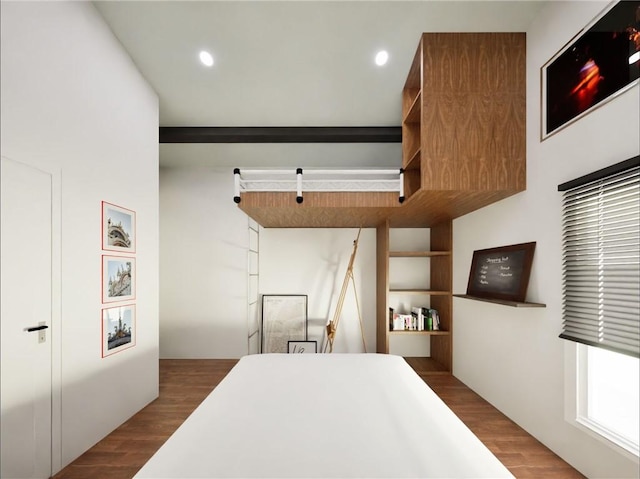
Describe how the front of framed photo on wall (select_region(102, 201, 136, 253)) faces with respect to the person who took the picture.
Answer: facing the viewer and to the right of the viewer

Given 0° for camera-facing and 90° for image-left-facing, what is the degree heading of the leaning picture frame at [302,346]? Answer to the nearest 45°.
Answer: approximately 0°

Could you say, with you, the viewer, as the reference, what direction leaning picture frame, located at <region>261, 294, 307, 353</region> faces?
facing the viewer

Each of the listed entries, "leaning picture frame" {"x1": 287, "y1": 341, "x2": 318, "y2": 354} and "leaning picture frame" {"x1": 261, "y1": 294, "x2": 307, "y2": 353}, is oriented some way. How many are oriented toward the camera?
2

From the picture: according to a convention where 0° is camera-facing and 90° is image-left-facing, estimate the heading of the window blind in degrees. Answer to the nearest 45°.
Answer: approximately 45°

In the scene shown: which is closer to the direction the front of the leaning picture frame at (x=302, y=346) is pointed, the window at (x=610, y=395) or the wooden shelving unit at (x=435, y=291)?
the window

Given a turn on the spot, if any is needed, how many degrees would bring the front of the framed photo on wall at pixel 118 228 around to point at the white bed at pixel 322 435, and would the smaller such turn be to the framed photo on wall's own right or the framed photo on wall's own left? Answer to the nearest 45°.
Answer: approximately 45° to the framed photo on wall's own right
